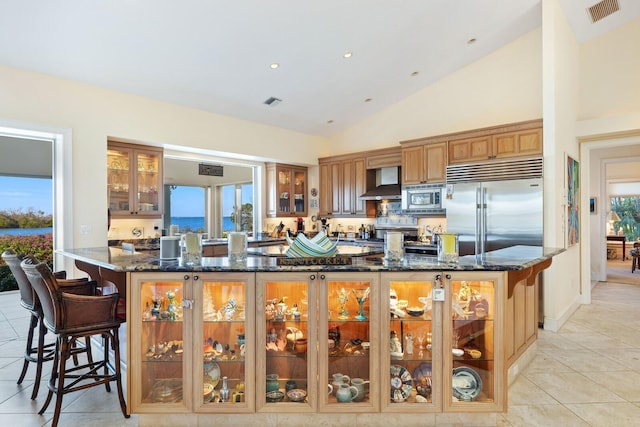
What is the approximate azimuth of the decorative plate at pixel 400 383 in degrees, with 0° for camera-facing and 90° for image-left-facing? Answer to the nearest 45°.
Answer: approximately 0°

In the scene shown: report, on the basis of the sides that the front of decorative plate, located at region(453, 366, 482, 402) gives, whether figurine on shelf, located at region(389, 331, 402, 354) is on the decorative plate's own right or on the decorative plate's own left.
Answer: on the decorative plate's own right

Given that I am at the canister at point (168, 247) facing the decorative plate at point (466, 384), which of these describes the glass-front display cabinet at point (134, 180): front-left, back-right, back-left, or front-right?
back-left

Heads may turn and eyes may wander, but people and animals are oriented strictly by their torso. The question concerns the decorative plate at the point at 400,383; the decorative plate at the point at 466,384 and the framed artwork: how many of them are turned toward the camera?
2
